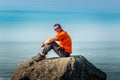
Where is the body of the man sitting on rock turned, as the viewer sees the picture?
to the viewer's left
